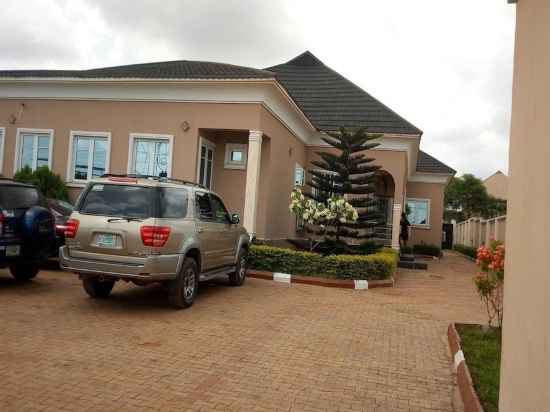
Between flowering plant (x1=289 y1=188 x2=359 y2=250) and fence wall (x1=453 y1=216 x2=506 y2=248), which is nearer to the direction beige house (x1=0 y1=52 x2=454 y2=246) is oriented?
the flowering plant

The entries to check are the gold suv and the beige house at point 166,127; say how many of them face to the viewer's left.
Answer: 0

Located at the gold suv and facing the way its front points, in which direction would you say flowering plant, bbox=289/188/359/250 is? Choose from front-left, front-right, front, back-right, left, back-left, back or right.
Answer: front

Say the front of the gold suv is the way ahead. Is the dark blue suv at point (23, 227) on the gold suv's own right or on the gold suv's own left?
on the gold suv's own left

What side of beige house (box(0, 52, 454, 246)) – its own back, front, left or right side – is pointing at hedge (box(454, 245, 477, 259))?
left

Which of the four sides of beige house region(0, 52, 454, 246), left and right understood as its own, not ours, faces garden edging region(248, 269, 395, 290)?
front

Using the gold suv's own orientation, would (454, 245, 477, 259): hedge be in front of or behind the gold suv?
in front

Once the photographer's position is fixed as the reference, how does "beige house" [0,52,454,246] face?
facing the viewer and to the right of the viewer

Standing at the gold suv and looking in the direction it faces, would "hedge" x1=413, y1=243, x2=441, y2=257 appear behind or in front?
in front

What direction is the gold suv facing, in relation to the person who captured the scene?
facing away from the viewer and to the right of the viewer

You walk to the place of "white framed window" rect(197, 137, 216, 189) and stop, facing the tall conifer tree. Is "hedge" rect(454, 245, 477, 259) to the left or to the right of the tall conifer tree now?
left
